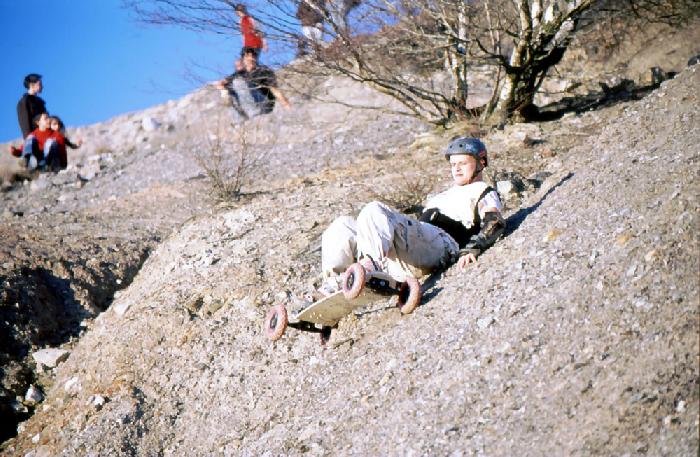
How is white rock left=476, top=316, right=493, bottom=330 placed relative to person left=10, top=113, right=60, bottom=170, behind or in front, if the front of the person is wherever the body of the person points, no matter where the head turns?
in front

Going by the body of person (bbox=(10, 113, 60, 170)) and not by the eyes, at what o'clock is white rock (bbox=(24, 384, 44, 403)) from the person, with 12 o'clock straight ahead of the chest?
The white rock is roughly at 12 o'clock from the person.

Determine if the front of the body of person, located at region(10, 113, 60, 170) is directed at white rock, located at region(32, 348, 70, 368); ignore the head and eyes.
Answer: yes

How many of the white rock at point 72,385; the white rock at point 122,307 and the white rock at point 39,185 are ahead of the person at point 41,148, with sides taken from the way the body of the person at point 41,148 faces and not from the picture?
3

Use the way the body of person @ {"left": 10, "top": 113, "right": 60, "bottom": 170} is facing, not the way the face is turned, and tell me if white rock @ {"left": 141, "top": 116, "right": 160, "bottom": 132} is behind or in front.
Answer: behind
